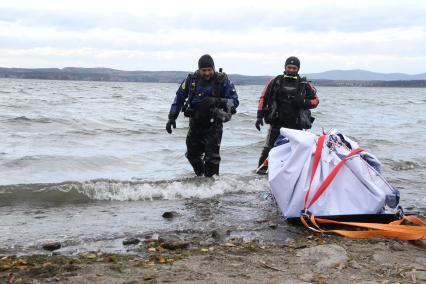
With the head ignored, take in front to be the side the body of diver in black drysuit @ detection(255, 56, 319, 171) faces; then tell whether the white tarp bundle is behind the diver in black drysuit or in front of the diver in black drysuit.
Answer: in front

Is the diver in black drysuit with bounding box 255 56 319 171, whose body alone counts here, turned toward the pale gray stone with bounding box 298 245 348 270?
yes

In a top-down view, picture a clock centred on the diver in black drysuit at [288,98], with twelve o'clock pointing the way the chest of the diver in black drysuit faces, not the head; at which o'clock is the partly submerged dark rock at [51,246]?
The partly submerged dark rock is roughly at 1 o'clock from the diver in black drysuit.

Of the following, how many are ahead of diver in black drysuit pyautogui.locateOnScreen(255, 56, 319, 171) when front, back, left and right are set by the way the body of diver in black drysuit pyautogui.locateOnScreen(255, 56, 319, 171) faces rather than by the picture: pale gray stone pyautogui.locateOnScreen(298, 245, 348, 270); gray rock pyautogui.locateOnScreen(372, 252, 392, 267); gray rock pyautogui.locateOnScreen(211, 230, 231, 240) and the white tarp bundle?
4

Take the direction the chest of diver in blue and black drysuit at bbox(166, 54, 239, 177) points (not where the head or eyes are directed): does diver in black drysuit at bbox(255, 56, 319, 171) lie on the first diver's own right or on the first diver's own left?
on the first diver's own left

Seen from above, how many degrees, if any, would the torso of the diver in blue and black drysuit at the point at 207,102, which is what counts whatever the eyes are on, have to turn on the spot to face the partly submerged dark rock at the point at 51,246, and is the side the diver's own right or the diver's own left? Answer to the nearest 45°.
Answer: approximately 45° to the diver's own right

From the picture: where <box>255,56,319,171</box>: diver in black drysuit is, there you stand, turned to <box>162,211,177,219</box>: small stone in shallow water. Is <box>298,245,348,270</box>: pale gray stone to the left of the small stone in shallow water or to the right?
left

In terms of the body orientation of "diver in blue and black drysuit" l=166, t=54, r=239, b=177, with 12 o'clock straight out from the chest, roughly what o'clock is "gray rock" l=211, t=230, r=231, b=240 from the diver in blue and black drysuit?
The gray rock is roughly at 12 o'clock from the diver in blue and black drysuit.

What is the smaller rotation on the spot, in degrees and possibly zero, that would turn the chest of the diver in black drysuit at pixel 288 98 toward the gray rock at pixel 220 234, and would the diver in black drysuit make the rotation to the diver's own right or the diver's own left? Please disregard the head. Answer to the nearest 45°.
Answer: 0° — they already face it

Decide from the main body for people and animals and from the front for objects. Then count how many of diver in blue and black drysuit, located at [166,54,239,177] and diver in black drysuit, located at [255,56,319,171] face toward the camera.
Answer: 2
